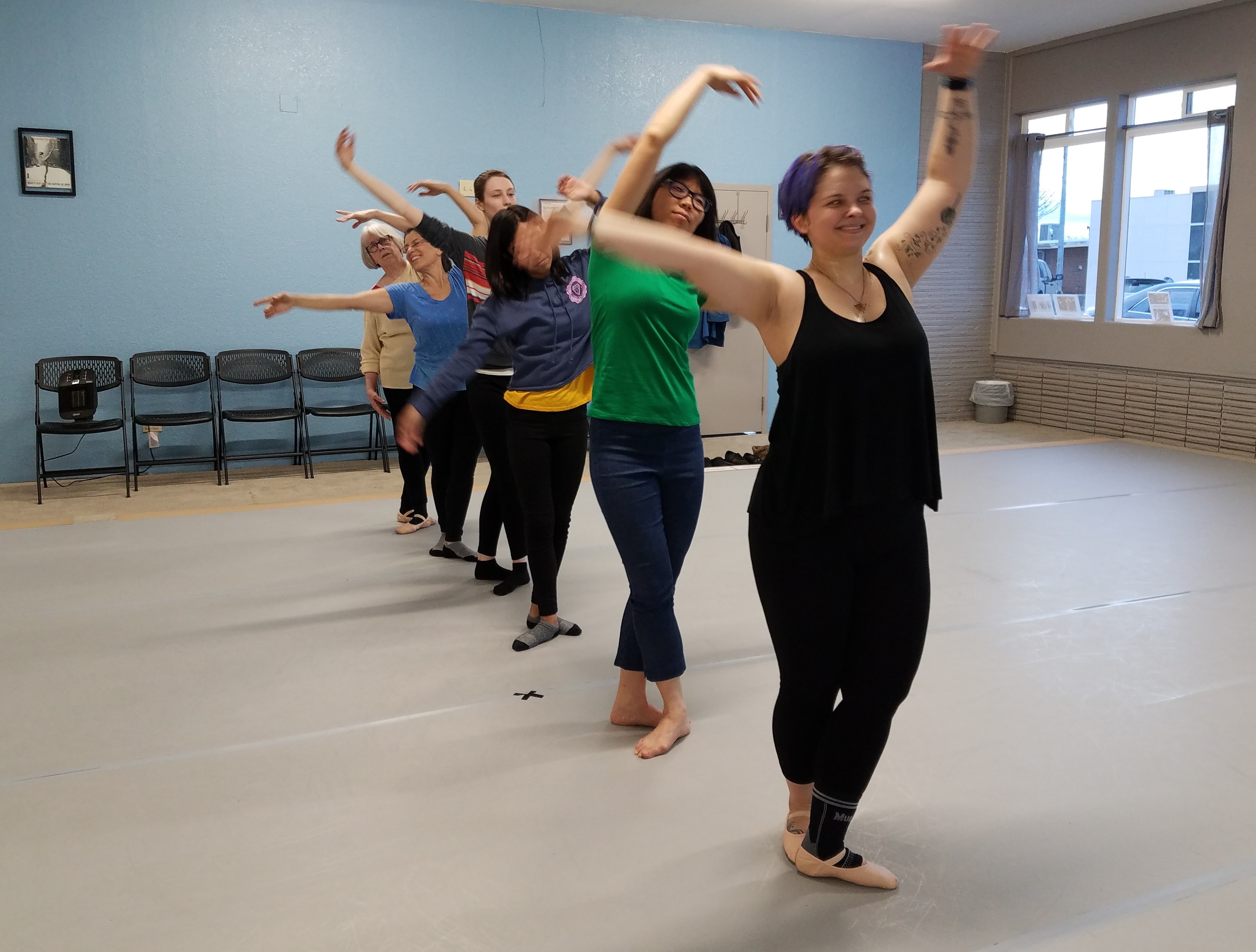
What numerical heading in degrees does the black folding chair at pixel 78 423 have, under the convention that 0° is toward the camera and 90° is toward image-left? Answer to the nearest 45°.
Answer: approximately 0°

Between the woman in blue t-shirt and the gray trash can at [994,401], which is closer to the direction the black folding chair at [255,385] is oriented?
the woman in blue t-shirt

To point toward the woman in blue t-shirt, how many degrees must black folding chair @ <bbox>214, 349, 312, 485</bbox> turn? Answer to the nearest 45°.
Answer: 0° — it already faces them

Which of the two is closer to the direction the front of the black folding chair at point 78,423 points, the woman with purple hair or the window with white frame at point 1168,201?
the woman with purple hair

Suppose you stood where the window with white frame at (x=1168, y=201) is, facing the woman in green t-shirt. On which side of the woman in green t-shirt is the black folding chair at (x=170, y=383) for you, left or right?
right

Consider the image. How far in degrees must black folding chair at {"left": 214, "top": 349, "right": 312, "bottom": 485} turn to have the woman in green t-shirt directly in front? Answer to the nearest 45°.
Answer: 0° — it already faces them

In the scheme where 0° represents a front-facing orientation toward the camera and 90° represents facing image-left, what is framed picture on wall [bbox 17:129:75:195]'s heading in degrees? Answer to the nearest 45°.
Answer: approximately 0°
